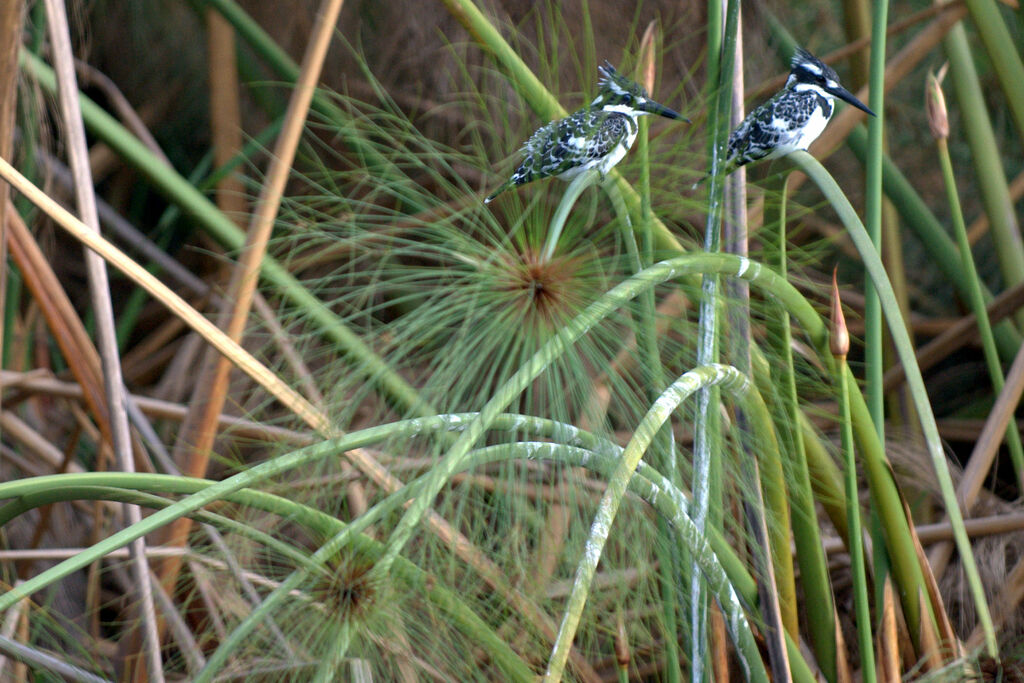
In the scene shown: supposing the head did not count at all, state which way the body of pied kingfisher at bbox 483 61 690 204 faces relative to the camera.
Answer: to the viewer's right

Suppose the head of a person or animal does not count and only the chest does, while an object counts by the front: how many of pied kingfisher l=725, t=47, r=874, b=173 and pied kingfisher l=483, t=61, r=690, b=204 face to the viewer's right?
2

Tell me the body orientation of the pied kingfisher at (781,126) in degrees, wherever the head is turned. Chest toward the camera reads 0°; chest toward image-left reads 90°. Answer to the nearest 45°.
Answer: approximately 270°
